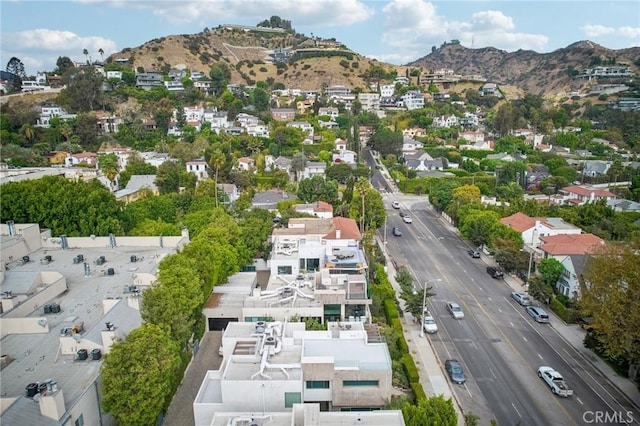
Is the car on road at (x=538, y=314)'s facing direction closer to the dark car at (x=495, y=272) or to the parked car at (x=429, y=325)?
the dark car

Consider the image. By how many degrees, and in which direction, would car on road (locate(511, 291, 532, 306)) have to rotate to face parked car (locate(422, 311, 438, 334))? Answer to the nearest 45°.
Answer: approximately 90° to its left

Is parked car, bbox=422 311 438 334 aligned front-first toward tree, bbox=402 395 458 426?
yes

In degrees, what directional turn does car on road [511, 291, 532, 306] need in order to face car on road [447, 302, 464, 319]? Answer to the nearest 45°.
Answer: approximately 90° to its left

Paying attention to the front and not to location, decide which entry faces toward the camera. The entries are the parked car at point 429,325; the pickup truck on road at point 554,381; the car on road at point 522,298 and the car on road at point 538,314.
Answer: the parked car

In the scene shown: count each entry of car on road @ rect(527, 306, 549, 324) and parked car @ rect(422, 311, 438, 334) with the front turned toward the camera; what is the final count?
1

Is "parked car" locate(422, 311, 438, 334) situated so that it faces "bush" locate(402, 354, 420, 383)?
yes

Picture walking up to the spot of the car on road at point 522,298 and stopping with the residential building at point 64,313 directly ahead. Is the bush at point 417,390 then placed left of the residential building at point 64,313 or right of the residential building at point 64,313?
left

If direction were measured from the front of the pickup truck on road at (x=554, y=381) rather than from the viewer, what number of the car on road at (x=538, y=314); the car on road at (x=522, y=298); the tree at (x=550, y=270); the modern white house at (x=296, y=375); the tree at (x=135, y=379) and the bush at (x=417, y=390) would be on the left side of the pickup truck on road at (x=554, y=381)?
3

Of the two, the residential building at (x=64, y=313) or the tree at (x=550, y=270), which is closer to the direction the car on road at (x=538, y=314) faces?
the tree

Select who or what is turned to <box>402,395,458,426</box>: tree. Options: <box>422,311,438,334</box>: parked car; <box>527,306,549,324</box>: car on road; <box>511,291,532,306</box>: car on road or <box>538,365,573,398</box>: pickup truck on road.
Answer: the parked car

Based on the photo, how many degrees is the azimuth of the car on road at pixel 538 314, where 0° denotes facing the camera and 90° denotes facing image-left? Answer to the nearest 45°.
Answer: approximately 135°

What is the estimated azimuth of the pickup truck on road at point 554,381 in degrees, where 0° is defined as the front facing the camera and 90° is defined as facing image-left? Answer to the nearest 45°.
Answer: approximately 135°

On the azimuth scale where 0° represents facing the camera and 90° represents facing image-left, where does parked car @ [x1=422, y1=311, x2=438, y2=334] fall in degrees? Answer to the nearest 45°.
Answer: approximately 0°
